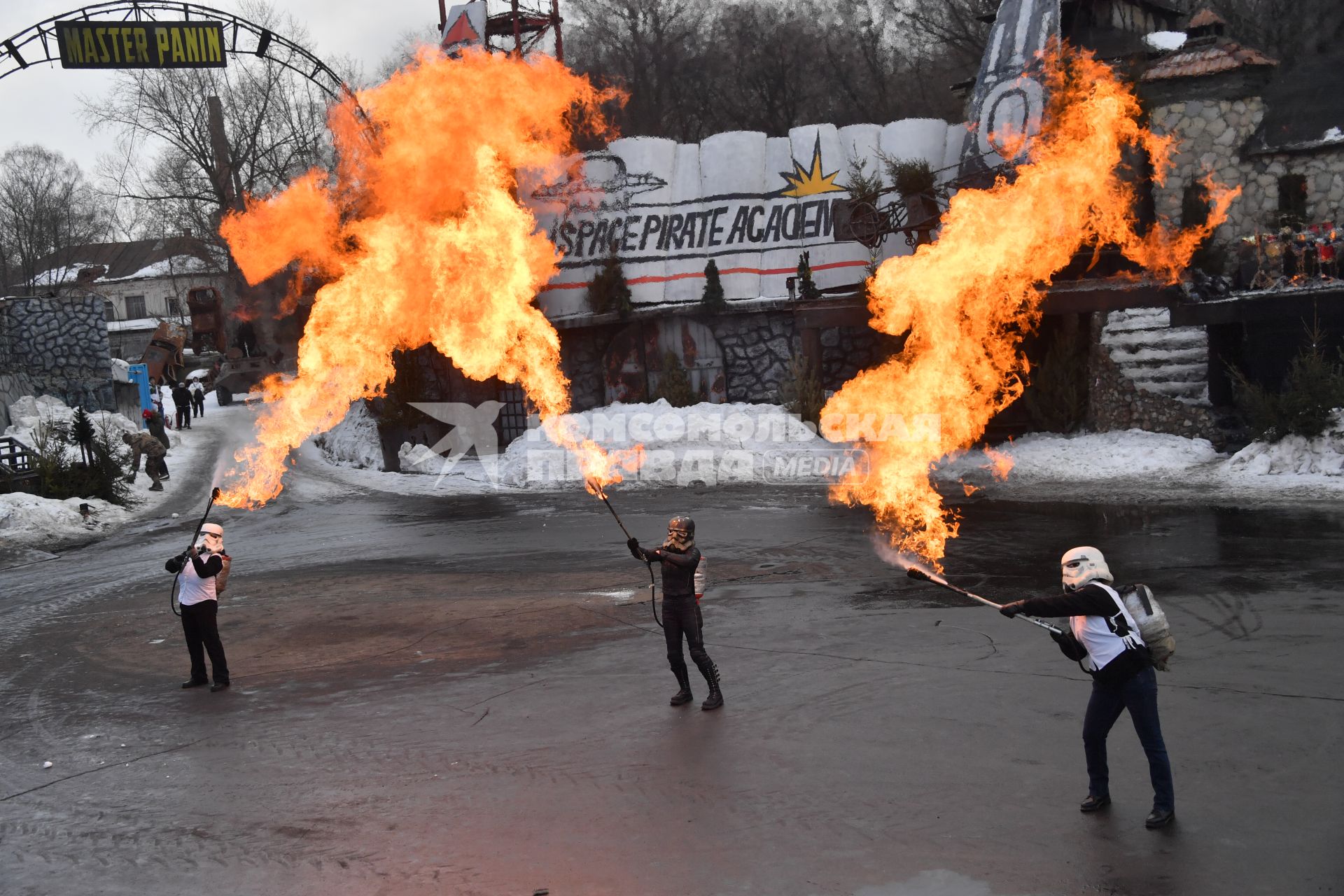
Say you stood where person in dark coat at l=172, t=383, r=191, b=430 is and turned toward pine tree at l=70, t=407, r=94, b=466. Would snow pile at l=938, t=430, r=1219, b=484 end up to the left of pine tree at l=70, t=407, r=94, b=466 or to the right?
left

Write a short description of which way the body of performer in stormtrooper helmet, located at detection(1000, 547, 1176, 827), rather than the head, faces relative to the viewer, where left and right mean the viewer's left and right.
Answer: facing the viewer and to the left of the viewer

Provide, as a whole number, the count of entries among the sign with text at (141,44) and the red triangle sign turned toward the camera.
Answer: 2

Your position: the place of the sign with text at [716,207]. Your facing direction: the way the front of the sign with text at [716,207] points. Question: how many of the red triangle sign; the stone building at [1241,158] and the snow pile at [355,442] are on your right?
2

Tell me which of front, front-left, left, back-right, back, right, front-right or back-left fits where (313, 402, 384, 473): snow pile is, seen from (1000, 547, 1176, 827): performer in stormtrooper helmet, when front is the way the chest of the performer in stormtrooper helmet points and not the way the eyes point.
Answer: right

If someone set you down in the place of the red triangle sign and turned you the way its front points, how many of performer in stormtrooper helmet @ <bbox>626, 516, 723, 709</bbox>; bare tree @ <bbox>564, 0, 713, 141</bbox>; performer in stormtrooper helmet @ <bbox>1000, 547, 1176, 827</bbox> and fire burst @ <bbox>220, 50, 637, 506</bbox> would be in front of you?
3

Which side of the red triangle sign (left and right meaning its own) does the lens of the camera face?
front

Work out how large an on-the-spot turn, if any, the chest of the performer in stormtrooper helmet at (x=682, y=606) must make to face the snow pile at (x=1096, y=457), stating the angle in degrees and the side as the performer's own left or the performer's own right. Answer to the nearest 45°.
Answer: approximately 180°

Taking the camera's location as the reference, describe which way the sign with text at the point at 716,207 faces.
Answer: facing the viewer

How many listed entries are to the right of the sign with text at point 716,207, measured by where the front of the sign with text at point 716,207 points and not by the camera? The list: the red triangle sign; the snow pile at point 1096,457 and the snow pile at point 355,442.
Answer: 2

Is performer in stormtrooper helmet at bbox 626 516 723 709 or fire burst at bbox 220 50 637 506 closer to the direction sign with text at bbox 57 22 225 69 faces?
the performer in stormtrooper helmet
